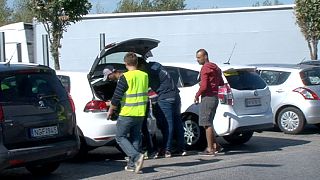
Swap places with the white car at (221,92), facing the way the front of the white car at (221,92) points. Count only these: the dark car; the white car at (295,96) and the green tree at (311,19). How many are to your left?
1

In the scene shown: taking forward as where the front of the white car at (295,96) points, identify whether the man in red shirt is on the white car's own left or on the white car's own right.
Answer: on the white car's own left

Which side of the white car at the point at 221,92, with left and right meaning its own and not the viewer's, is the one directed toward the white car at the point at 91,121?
left

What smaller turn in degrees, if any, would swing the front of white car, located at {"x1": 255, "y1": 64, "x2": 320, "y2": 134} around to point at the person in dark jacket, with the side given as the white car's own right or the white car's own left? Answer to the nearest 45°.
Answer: approximately 90° to the white car's own left

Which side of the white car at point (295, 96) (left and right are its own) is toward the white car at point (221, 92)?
left

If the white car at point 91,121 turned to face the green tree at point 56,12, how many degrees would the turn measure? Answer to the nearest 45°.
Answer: approximately 45° to its right

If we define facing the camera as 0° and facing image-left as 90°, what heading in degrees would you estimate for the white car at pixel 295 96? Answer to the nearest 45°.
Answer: approximately 135°

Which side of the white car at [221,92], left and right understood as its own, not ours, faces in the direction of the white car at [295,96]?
right

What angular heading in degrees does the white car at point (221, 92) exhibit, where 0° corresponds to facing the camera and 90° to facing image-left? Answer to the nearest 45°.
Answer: approximately 135°

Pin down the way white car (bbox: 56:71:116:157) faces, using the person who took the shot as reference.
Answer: facing away from the viewer and to the left of the viewer

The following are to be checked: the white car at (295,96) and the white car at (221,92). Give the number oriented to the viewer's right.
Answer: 0
